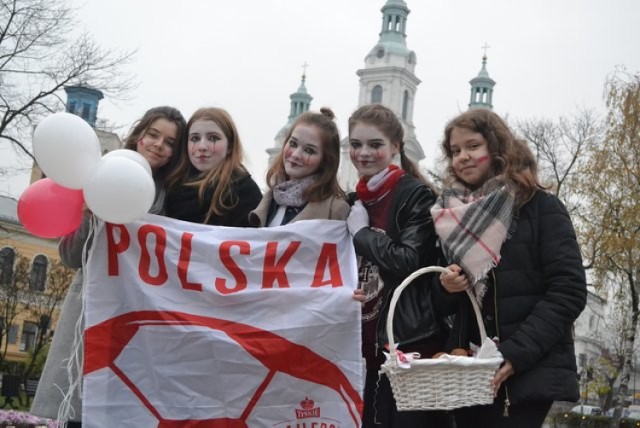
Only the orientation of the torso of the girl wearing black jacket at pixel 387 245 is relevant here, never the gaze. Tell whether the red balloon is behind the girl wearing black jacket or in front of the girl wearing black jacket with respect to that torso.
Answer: in front

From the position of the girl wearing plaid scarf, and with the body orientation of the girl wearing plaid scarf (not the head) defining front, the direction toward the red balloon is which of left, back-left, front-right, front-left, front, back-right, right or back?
front-right

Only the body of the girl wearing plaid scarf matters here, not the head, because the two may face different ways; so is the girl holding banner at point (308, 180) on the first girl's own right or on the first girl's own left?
on the first girl's own right

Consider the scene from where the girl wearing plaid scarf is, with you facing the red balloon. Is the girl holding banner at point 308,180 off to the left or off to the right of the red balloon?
right

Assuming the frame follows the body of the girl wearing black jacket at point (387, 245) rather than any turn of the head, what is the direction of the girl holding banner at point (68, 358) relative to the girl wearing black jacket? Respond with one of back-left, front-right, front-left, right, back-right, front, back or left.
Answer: front-right

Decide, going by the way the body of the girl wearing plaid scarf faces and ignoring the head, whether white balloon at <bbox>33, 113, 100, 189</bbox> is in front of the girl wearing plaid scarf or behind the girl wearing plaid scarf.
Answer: in front

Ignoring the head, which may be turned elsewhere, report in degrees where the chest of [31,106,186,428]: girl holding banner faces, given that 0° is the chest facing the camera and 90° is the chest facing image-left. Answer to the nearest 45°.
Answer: approximately 0°

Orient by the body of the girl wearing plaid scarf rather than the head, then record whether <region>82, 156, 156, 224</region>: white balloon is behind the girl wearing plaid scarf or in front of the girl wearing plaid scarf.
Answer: in front

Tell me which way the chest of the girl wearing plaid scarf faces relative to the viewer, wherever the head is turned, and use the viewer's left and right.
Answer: facing the viewer and to the left of the viewer
